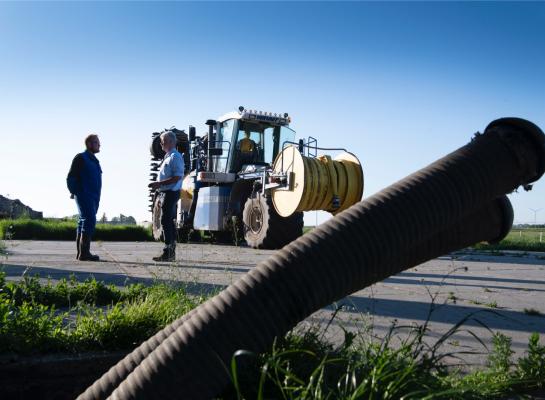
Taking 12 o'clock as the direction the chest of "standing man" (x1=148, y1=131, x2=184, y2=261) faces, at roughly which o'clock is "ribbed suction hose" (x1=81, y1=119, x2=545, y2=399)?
The ribbed suction hose is roughly at 9 o'clock from the standing man.

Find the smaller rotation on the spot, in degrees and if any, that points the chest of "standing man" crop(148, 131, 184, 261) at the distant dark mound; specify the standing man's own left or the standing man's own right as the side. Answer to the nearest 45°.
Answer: approximately 90° to the standing man's own right

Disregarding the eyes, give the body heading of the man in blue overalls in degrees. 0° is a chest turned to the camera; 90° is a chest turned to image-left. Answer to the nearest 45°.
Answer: approximately 270°

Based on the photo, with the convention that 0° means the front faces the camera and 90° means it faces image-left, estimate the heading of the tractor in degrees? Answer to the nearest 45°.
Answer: approximately 315°

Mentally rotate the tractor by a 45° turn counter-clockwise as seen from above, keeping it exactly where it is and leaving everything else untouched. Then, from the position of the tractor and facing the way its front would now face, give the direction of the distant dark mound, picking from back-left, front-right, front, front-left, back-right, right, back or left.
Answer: back-left

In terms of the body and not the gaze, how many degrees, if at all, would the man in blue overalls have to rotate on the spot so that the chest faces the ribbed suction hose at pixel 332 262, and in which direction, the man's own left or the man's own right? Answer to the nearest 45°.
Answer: approximately 90° to the man's own right

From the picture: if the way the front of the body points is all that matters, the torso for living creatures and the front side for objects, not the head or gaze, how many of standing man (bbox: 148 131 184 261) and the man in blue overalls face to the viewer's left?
1

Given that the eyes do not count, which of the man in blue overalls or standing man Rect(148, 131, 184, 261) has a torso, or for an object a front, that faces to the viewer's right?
the man in blue overalls

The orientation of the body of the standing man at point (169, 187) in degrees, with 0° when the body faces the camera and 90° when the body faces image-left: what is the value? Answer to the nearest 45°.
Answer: approximately 90°

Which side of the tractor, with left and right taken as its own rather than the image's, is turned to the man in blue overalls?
right
